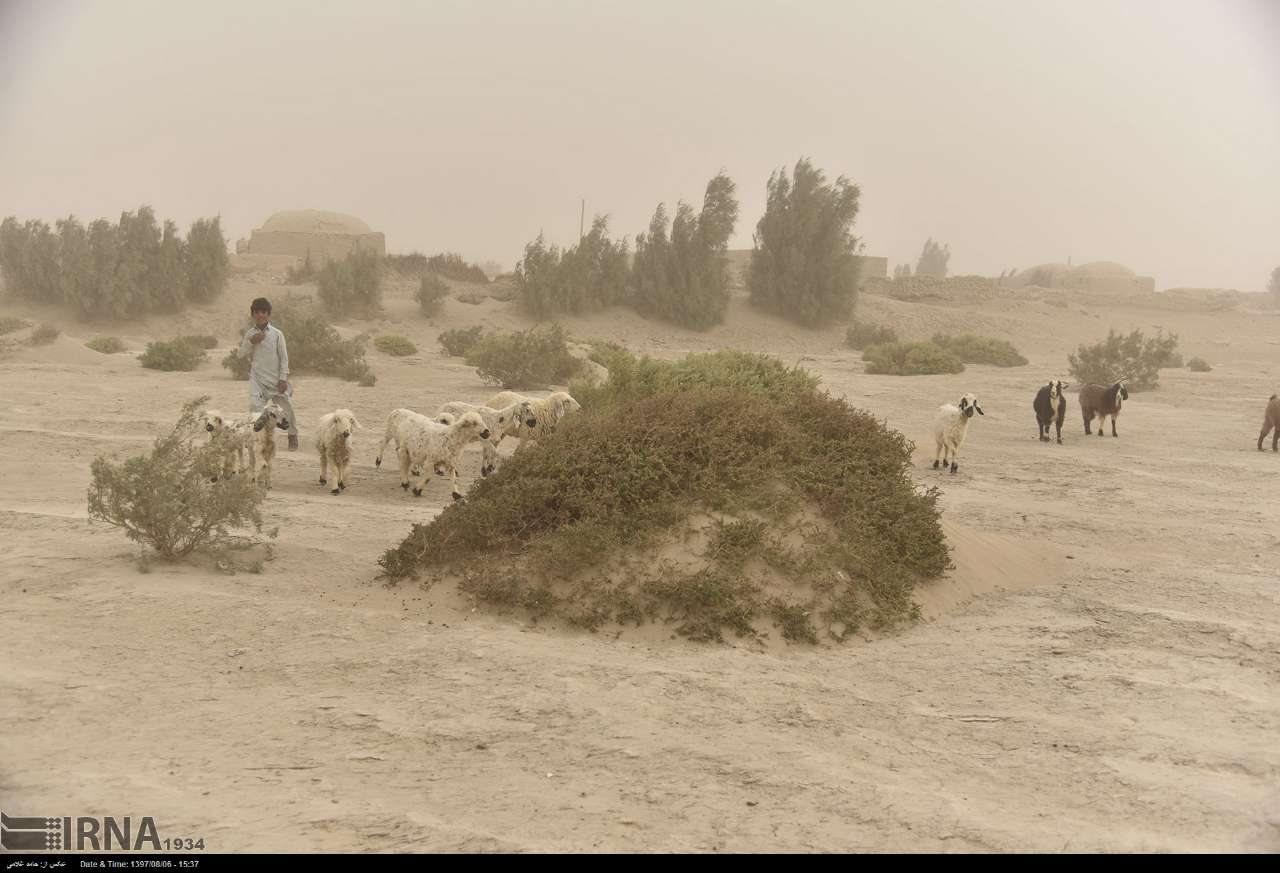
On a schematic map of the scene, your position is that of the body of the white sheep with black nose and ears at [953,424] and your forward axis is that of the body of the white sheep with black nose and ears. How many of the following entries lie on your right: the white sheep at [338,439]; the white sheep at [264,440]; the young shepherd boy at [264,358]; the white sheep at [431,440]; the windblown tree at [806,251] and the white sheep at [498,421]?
5

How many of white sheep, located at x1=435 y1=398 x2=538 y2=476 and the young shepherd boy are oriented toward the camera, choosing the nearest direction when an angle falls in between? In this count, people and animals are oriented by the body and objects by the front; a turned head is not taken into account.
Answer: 1

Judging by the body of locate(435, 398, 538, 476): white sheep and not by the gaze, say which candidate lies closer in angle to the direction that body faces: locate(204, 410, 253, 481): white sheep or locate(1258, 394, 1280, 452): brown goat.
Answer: the brown goat

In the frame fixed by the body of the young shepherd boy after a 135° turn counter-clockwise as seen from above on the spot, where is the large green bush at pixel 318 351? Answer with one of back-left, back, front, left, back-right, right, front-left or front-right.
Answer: front-left

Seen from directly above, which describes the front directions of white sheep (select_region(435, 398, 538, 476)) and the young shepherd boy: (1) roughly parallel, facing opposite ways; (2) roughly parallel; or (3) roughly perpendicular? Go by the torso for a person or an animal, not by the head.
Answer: roughly perpendicular

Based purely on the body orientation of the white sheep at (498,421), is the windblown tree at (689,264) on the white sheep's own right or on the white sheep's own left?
on the white sheep's own left

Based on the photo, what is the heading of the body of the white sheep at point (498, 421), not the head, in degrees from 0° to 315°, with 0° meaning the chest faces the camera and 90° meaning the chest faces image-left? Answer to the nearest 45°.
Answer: approximately 270°
